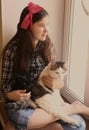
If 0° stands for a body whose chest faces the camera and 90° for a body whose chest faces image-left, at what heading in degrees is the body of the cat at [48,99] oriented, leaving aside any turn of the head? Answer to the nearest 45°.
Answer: approximately 315°
